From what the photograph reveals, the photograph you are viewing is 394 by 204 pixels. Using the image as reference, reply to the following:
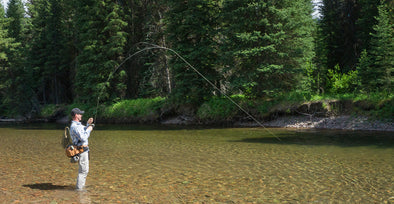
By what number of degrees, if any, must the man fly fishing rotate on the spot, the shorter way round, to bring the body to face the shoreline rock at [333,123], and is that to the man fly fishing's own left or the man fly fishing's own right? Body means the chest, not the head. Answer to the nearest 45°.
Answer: approximately 45° to the man fly fishing's own left

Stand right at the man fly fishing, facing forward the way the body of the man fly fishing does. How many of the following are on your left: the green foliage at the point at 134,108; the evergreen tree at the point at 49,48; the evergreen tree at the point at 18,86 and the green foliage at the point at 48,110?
4

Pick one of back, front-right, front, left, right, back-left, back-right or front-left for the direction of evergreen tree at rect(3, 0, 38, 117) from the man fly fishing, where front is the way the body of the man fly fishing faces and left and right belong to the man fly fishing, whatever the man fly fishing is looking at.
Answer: left

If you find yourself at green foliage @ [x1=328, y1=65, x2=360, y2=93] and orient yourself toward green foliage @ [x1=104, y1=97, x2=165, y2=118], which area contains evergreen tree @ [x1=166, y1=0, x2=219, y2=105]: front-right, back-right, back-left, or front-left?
front-right

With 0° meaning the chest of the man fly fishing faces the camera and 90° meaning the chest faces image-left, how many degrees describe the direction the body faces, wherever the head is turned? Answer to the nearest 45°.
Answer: approximately 270°

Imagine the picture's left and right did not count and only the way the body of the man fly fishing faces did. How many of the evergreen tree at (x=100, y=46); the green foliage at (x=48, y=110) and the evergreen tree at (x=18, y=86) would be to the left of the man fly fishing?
3

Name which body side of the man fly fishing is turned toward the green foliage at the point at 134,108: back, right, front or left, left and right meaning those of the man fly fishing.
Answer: left

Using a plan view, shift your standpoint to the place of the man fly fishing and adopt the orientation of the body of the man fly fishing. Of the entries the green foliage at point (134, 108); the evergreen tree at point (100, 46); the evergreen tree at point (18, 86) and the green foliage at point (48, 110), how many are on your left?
4

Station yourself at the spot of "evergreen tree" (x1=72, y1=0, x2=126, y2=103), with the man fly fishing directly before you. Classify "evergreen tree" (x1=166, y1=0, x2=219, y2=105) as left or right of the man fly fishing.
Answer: left

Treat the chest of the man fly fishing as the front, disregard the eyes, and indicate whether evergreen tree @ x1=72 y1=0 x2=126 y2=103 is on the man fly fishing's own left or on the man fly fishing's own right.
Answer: on the man fly fishing's own left

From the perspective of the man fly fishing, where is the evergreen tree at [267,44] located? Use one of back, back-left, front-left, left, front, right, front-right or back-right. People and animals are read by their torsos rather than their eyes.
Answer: front-left

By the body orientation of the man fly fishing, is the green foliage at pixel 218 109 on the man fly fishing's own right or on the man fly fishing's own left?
on the man fly fishing's own left

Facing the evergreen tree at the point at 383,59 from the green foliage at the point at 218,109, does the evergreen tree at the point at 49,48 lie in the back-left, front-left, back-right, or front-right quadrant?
back-left

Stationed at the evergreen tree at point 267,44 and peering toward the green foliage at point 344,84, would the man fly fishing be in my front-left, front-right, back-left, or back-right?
back-right

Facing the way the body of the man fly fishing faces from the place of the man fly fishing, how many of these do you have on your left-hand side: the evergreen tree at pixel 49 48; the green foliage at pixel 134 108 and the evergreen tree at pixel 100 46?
3
